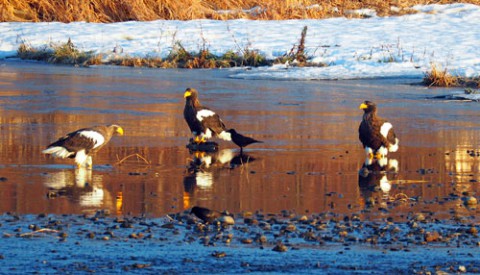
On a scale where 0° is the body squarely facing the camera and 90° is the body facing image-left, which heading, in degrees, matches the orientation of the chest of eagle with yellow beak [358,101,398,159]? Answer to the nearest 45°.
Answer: approximately 45°

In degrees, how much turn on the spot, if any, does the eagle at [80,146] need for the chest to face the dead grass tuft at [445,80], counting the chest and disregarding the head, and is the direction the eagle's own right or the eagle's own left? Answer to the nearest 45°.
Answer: approximately 45° to the eagle's own left

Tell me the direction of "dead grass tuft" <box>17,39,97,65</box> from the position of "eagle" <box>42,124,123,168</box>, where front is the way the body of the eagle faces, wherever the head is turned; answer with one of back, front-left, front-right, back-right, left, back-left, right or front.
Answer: left

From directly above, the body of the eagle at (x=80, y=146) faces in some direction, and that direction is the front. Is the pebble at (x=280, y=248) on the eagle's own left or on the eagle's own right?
on the eagle's own right

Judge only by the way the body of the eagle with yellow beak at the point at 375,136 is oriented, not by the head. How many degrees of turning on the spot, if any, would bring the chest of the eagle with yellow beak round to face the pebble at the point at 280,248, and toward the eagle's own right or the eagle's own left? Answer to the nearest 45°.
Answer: approximately 45° to the eagle's own left

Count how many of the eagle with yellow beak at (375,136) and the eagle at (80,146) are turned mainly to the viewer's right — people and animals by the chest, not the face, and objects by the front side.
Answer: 1

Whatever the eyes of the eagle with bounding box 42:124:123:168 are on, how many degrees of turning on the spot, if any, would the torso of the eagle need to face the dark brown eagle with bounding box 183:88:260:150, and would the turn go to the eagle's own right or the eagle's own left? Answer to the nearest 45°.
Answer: approximately 45° to the eagle's own left

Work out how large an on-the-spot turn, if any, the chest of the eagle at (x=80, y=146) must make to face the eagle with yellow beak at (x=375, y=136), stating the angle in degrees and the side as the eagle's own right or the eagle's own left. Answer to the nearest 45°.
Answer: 0° — it already faces it

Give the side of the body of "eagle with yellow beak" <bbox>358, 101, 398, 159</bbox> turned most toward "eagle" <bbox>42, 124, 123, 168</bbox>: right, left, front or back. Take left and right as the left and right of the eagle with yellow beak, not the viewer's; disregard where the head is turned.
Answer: front

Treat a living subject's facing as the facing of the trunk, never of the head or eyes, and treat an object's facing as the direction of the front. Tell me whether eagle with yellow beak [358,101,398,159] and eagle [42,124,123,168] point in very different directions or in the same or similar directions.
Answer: very different directions

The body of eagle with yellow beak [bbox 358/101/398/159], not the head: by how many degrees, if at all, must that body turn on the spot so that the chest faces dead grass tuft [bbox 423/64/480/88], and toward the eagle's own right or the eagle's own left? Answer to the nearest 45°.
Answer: approximately 135° to the eagle's own right

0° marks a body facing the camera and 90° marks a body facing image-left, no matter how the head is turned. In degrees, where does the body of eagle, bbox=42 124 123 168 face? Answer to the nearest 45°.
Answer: approximately 270°
